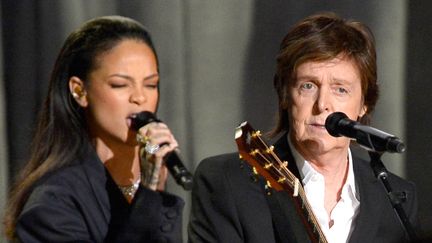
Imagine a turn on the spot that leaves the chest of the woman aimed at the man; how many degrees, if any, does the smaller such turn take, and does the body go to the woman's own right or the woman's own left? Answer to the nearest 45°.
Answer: approximately 45° to the woman's own left

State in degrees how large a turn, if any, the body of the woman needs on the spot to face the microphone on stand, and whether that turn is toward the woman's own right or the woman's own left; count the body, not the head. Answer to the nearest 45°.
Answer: approximately 45° to the woman's own left

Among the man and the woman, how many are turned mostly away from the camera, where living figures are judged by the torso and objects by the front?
0

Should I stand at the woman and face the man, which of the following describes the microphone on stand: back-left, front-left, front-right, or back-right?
front-right

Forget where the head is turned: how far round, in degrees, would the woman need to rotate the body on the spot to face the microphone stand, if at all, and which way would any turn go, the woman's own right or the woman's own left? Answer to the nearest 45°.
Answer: approximately 45° to the woman's own left

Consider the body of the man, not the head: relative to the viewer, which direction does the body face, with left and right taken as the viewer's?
facing the viewer

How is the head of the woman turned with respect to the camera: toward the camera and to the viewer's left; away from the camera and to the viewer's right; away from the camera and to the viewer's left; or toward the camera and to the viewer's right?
toward the camera and to the viewer's right

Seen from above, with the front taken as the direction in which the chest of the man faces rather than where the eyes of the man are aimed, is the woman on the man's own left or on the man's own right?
on the man's own right
